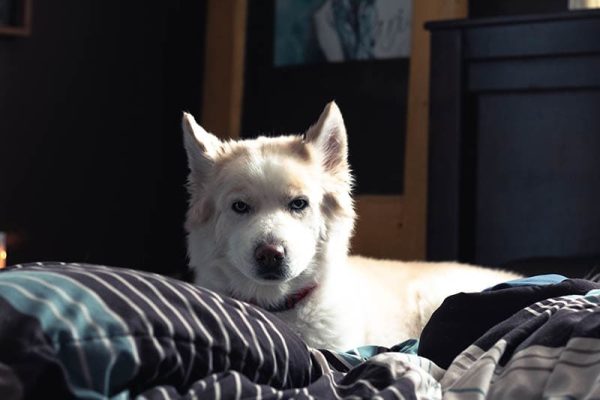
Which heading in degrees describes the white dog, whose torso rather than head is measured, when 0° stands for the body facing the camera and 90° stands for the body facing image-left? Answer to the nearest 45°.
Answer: approximately 45°

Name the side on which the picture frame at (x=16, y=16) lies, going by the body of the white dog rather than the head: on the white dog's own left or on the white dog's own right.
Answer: on the white dog's own right

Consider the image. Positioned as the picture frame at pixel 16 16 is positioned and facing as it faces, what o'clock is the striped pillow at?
The striped pillow is roughly at 12 o'clock from the picture frame.

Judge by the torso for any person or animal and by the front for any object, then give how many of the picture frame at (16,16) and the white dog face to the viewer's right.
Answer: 0

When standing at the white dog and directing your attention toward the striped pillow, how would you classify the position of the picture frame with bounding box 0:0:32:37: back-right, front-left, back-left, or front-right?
back-right

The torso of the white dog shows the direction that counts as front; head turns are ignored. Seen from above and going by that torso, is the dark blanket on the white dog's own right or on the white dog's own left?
on the white dog's own left

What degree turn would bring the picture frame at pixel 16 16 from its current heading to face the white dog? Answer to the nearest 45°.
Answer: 0° — it already faces it

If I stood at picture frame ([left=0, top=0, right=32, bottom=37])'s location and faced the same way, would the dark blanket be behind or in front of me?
in front

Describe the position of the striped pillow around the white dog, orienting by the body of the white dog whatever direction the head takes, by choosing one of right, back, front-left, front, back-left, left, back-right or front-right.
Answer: front-left

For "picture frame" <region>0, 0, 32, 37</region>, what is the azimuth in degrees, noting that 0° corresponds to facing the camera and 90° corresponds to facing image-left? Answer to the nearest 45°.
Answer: approximately 0°
